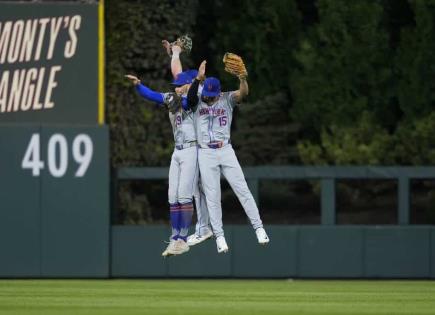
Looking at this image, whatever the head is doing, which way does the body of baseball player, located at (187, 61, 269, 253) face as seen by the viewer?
toward the camera

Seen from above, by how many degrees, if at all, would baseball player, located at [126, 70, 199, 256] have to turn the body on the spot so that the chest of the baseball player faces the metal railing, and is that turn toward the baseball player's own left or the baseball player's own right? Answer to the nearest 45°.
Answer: approximately 180°
